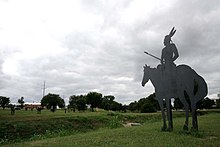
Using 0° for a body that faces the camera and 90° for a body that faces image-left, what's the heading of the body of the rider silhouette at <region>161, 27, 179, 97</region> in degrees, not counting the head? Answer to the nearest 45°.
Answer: approximately 90°
